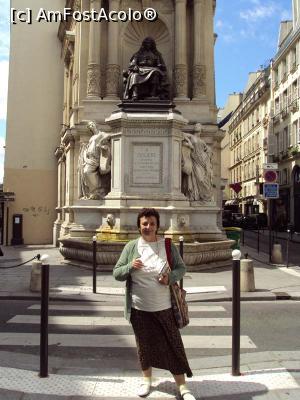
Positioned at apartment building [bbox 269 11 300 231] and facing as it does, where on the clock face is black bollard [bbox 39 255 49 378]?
The black bollard is roughly at 9 o'clock from the apartment building.

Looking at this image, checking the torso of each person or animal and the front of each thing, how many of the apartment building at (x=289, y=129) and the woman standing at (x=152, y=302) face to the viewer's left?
1

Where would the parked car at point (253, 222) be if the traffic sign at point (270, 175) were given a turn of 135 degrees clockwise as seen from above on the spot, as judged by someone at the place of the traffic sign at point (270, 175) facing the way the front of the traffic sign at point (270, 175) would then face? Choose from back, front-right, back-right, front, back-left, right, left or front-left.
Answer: front-right

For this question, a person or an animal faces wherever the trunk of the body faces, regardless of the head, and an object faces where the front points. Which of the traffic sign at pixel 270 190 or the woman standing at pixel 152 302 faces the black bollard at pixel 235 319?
the traffic sign

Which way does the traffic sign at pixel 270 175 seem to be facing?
toward the camera

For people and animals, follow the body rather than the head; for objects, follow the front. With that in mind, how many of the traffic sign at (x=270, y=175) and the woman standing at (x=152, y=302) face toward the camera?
2

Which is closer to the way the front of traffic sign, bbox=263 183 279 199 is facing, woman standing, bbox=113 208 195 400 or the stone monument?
the woman standing

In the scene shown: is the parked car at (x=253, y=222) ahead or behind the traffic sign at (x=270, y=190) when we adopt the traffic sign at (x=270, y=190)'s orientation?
behind

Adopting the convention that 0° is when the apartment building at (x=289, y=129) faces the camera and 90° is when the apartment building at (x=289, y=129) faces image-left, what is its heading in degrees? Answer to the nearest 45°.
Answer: approximately 90°

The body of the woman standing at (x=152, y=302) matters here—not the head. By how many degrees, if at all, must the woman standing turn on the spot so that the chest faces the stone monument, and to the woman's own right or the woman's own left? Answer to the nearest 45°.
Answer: approximately 180°

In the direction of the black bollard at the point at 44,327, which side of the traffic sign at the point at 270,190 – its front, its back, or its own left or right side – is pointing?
front
